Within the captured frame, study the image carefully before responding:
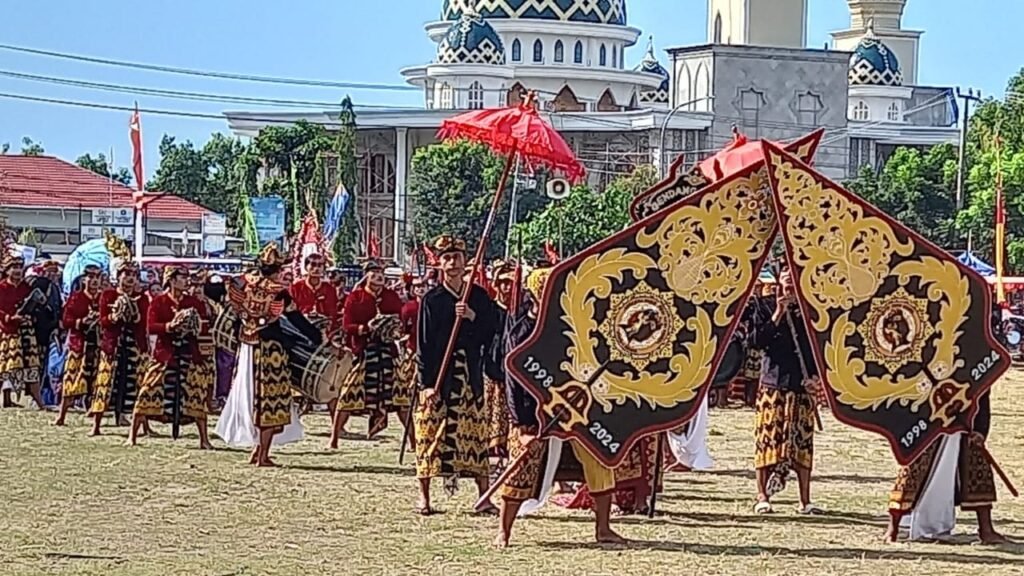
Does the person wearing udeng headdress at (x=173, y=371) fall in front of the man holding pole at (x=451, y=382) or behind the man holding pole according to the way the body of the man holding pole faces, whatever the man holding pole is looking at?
behind

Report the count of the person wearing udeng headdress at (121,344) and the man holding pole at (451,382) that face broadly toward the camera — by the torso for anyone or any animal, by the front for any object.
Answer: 2

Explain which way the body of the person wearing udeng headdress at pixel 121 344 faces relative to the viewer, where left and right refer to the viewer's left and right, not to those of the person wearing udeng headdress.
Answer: facing the viewer

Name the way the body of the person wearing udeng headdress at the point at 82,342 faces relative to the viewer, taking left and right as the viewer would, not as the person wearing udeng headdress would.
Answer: facing the viewer and to the right of the viewer

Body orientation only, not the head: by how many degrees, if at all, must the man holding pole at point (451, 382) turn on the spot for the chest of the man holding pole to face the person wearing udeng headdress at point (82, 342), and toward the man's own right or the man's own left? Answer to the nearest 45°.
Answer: approximately 135° to the man's own right
